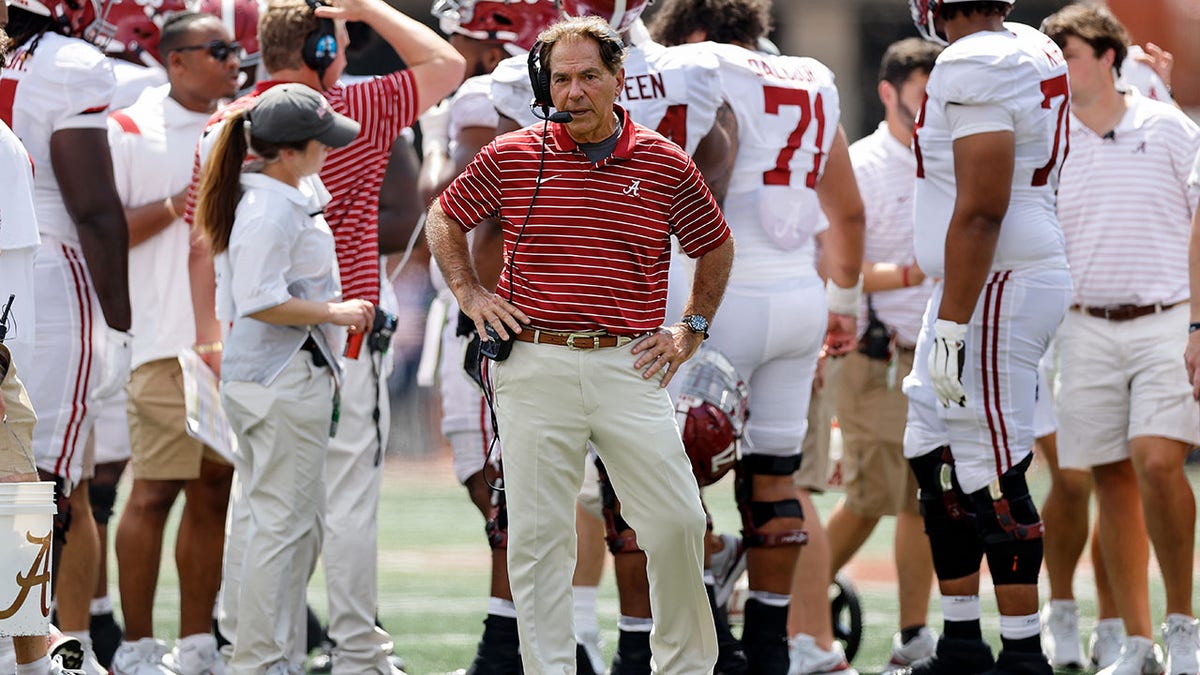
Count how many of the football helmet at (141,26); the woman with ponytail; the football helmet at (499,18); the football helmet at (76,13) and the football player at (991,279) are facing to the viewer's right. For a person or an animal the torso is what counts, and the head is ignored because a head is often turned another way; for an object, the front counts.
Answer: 3

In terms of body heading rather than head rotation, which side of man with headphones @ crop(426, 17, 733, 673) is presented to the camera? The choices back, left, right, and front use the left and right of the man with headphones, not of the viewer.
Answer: front

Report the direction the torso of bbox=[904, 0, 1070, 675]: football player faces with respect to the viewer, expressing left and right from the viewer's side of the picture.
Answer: facing to the left of the viewer

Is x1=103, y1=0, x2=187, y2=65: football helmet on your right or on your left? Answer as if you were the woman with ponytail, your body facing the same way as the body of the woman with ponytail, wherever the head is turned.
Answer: on your left

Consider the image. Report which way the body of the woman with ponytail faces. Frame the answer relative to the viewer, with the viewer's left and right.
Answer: facing to the right of the viewer

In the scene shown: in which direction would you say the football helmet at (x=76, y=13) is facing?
to the viewer's right

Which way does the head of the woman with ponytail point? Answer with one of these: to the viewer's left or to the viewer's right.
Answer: to the viewer's right

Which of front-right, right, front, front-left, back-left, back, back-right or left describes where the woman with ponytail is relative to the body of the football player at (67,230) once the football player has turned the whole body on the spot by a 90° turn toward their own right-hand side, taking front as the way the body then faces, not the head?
front

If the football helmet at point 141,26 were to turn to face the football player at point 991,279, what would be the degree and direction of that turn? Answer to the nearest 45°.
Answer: approximately 45° to its right

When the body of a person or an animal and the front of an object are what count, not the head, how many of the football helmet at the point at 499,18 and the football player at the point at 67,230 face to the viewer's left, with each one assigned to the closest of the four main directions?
1

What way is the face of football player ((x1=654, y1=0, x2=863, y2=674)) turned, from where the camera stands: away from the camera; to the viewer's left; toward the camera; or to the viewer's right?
away from the camera

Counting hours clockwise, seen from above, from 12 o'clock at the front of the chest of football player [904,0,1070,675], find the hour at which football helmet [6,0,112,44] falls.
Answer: The football helmet is roughly at 12 o'clock from the football player.

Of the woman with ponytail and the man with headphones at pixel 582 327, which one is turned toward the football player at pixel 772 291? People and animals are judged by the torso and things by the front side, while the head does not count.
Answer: the woman with ponytail

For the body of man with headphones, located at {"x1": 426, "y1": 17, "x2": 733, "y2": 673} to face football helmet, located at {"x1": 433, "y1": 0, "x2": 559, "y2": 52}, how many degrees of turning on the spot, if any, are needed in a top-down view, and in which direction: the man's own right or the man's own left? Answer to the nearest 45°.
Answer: approximately 180°
